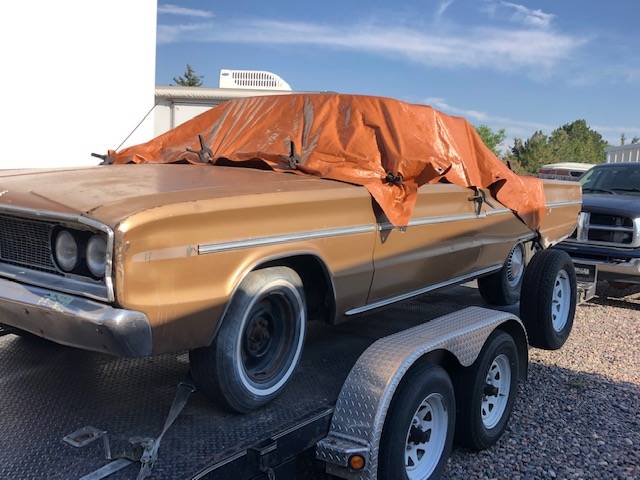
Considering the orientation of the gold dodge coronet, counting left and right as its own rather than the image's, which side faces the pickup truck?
back

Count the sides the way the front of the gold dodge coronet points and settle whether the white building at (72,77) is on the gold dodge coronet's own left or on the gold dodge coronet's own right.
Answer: on the gold dodge coronet's own right

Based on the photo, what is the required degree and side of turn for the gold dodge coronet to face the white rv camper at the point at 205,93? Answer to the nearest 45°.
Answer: approximately 135° to its right

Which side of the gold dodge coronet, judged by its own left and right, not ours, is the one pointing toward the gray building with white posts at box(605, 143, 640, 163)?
back

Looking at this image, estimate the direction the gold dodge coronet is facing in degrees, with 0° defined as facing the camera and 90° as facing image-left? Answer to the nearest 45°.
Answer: approximately 45°
